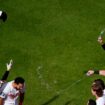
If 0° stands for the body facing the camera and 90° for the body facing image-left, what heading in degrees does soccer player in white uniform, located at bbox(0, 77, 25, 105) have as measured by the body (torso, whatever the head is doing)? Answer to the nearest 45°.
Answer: approximately 315°
